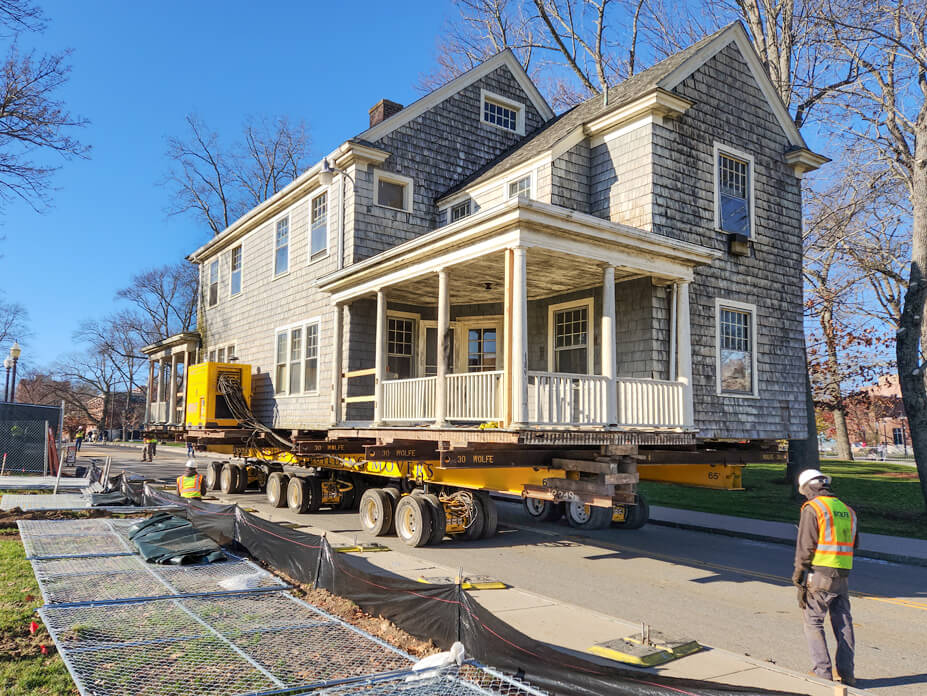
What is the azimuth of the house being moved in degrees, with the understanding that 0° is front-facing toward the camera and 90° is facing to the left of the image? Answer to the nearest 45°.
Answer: approximately 315°

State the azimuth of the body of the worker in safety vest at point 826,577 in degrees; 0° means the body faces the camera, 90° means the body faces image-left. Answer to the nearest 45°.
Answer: approximately 135°

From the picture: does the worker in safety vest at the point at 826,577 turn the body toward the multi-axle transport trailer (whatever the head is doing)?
yes

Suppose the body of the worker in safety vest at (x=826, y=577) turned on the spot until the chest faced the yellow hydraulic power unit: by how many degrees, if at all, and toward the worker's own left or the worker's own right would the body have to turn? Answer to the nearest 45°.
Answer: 0° — they already face it

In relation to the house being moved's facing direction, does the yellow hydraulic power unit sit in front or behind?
behind

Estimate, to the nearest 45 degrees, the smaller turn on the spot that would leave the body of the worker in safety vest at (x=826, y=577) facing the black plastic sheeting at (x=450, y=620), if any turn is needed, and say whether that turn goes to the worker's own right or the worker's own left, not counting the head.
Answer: approximately 90° to the worker's own left
